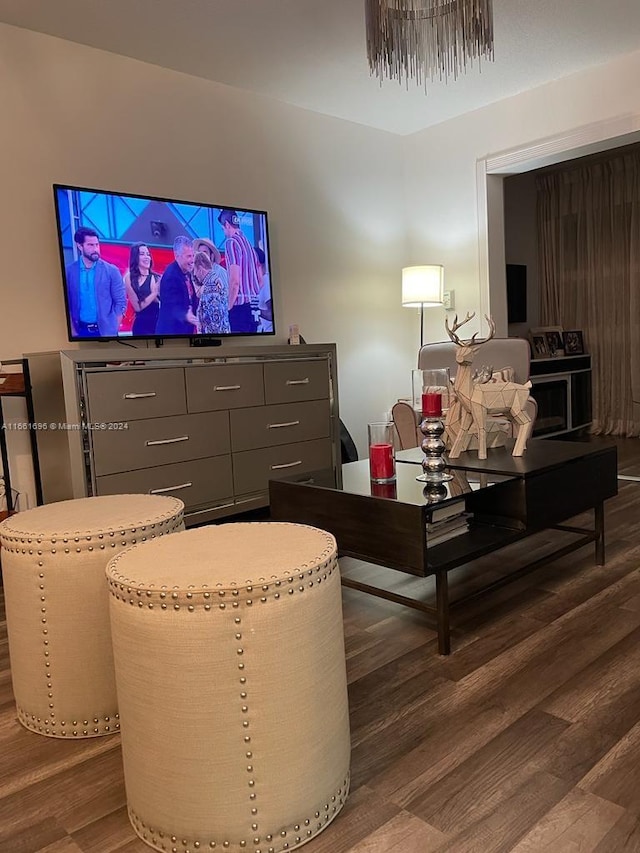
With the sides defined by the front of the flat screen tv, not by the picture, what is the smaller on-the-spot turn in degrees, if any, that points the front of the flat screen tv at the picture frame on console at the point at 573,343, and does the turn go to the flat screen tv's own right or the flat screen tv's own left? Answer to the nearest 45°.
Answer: approximately 90° to the flat screen tv's own left

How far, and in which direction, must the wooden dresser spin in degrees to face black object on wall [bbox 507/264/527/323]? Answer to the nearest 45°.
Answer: approximately 90° to its left

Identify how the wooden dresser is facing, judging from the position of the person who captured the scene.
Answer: facing the viewer and to the right of the viewer

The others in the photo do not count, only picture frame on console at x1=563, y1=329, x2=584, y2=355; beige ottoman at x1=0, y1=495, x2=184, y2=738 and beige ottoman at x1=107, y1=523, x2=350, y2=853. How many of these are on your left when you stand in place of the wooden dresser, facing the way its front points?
1

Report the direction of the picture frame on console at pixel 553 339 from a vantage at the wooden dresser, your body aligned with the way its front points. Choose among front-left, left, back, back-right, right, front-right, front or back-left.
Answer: left

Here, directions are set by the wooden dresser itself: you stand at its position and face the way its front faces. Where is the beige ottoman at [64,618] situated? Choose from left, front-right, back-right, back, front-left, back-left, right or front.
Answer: front-right

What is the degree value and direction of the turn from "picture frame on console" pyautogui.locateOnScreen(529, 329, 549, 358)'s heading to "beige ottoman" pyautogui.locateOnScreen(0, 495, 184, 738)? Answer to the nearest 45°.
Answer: approximately 45° to its right

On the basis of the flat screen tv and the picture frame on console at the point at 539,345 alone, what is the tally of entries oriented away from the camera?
0

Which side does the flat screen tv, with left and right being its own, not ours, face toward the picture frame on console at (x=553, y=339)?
left

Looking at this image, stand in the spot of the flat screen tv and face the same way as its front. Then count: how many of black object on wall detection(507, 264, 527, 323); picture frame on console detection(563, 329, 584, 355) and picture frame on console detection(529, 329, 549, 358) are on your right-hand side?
0

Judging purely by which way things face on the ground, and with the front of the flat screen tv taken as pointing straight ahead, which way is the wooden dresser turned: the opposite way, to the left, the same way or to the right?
the same way

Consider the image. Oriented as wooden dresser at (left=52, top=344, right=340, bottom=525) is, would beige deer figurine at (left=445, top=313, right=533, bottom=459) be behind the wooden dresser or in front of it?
in front
